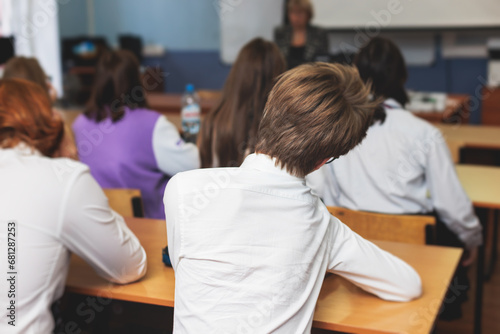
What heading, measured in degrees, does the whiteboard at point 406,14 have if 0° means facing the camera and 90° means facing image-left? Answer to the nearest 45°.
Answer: approximately 0°

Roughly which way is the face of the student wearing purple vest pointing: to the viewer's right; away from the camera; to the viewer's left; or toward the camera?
away from the camera

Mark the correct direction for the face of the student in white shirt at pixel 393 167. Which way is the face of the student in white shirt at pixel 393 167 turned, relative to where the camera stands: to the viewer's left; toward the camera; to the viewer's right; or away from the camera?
away from the camera

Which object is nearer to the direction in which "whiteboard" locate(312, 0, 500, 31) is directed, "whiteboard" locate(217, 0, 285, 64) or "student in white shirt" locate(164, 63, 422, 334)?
the student in white shirt

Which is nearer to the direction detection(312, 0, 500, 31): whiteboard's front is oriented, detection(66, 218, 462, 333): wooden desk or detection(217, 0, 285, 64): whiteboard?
the wooden desk

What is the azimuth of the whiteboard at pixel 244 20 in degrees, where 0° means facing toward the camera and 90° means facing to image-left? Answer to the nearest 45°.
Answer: approximately 0°

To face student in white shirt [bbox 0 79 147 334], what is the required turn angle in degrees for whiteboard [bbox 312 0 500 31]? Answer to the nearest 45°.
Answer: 0° — it already faces them

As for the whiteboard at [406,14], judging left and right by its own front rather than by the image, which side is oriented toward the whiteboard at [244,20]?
right
